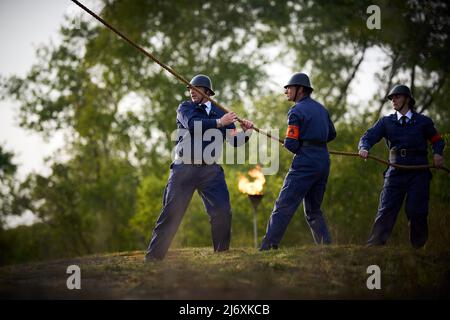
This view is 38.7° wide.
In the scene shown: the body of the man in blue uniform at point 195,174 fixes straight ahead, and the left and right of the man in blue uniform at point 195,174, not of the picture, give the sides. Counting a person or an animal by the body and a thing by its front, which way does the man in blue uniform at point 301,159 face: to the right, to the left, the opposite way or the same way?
the opposite way

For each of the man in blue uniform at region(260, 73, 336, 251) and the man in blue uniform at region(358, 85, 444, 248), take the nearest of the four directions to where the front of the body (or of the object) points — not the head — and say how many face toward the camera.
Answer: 1

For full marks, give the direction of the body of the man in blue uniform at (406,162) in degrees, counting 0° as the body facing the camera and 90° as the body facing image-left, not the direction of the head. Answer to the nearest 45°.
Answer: approximately 0°

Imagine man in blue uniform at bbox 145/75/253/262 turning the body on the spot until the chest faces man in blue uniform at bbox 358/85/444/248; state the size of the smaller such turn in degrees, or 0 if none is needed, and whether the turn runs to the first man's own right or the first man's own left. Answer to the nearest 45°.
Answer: approximately 45° to the first man's own left

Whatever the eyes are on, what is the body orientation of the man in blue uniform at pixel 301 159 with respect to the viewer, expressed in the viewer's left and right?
facing away from the viewer and to the left of the viewer

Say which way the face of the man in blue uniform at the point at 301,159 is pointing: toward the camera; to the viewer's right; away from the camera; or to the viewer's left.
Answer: to the viewer's left

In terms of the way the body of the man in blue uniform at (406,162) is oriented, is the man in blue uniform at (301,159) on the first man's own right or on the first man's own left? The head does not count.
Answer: on the first man's own right

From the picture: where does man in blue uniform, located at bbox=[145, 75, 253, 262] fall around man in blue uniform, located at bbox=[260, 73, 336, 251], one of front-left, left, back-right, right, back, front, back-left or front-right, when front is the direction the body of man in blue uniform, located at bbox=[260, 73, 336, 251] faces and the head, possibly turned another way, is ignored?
front-left

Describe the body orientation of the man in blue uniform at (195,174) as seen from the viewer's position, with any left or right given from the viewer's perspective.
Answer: facing the viewer and to the right of the viewer

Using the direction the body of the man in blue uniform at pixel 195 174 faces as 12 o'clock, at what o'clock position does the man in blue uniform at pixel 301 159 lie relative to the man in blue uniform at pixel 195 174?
the man in blue uniform at pixel 301 159 is roughly at 11 o'clock from the man in blue uniform at pixel 195 174.

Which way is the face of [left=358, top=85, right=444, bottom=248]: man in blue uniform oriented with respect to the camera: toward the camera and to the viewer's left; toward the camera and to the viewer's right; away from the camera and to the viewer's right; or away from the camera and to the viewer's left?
toward the camera and to the viewer's left
